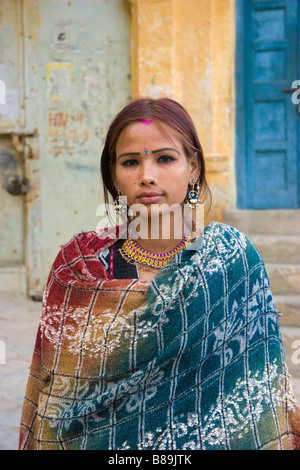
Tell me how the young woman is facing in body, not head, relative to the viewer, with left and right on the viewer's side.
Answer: facing the viewer

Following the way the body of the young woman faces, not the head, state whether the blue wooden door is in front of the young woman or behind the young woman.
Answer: behind

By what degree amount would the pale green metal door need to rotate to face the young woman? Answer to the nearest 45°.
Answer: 0° — it already faces them

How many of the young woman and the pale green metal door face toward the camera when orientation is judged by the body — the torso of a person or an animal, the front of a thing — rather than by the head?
2

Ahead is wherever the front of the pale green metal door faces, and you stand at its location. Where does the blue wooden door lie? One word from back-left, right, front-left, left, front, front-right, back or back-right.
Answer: left

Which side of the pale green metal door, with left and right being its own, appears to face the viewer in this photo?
front

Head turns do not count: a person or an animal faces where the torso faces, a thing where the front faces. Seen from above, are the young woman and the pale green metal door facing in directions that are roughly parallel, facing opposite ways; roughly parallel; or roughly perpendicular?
roughly parallel

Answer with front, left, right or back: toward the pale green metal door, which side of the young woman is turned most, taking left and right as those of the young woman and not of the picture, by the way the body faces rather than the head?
back

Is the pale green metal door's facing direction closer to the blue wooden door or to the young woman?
the young woman
